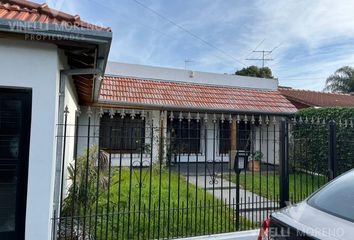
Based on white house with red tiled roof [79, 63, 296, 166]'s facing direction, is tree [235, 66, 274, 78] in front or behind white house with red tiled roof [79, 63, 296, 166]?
behind

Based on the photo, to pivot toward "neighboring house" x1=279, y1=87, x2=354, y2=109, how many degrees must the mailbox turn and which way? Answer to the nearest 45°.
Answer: approximately 180°

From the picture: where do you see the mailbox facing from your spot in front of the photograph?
facing the viewer

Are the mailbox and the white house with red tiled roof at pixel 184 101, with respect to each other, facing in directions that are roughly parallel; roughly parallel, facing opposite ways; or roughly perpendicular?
roughly parallel

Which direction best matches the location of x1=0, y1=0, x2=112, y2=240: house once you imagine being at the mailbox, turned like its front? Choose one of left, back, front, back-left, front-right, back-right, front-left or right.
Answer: front-right

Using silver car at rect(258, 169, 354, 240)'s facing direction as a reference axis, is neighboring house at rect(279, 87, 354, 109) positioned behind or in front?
in front

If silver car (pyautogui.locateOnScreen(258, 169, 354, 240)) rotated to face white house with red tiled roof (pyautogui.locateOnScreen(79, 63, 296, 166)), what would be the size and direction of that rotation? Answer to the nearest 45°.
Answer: approximately 90° to its left

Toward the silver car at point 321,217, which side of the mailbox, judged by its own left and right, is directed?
front

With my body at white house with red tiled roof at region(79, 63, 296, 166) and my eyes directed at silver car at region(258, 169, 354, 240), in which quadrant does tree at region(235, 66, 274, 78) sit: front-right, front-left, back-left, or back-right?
back-left

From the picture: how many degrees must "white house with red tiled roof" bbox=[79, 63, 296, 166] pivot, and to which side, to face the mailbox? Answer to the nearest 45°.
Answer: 0° — it already faces it

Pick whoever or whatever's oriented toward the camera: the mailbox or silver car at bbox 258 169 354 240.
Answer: the mailbox

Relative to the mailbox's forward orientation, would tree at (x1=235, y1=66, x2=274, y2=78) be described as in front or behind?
behind

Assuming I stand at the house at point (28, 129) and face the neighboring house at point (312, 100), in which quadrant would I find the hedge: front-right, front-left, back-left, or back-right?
front-right

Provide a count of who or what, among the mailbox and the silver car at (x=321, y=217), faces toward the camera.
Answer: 1

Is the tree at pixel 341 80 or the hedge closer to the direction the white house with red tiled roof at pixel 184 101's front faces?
the hedge

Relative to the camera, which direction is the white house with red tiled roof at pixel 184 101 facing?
toward the camera

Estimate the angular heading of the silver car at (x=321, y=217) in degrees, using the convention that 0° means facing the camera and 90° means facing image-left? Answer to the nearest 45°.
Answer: approximately 225°
